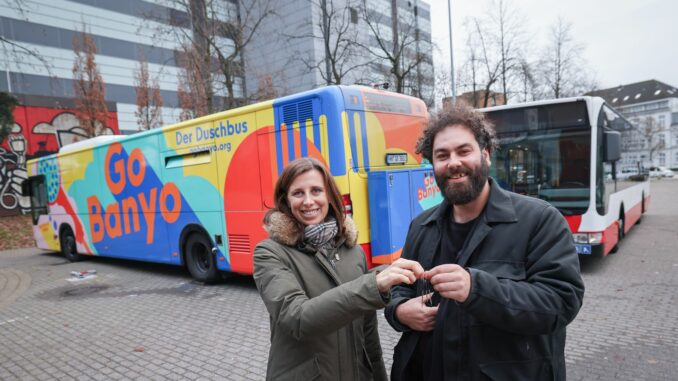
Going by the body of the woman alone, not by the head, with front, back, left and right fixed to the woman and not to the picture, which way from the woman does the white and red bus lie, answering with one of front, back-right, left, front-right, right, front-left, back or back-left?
left

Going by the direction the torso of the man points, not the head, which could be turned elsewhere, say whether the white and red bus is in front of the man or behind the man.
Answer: behind

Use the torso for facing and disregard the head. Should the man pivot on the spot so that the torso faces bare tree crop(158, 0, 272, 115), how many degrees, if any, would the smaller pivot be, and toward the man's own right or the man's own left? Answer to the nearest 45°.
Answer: approximately 90° to the man's own right

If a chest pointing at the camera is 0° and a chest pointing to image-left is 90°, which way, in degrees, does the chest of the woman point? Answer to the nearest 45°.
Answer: approximately 315°

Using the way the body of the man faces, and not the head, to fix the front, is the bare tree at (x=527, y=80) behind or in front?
behind

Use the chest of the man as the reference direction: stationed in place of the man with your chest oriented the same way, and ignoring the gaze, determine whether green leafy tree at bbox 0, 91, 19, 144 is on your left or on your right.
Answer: on your right

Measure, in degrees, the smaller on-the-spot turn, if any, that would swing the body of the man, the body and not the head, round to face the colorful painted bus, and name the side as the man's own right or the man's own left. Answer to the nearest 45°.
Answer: approximately 90° to the man's own right

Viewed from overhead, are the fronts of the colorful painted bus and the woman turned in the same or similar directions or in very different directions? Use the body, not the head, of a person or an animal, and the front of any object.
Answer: very different directions

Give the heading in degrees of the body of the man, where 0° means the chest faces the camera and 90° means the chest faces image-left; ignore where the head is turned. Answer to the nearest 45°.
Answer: approximately 45°
